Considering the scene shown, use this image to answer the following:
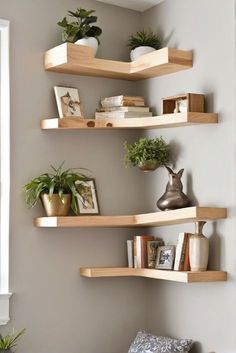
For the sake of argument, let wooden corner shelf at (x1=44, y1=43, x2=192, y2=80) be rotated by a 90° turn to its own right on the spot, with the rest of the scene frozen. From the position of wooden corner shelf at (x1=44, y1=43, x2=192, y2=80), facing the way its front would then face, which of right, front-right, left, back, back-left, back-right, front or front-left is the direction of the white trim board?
front

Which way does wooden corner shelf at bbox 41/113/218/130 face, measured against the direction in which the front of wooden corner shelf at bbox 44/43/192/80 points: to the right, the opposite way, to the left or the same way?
the same way

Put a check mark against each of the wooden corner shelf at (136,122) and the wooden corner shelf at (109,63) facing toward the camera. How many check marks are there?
2

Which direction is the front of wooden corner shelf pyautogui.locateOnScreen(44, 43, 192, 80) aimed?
toward the camera

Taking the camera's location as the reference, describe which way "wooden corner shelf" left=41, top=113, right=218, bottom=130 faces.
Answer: facing the viewer
